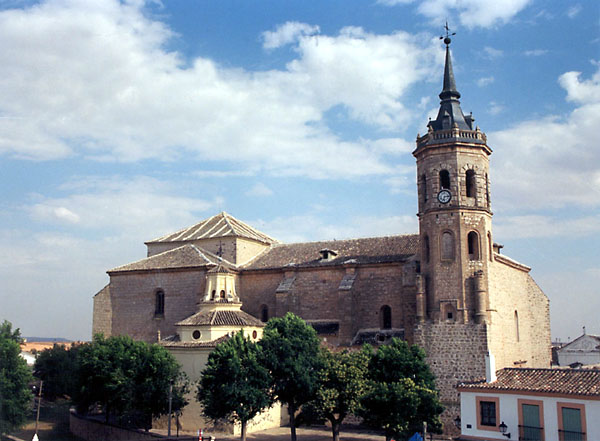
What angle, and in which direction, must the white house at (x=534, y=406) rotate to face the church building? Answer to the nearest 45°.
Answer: approximately 135° to its right

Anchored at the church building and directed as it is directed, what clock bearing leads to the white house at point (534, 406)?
The white house is roughly at 11 o'clock from the church building.

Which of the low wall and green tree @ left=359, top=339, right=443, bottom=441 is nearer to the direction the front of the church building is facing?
the green tree

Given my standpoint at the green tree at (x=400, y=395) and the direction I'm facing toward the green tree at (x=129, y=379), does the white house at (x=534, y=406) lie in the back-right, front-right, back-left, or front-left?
back-left

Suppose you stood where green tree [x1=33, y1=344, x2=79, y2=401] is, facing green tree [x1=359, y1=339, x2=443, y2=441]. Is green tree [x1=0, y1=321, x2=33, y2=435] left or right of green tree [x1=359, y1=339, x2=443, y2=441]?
right

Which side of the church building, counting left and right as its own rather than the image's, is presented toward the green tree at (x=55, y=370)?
back

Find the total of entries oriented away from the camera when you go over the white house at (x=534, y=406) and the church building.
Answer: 0

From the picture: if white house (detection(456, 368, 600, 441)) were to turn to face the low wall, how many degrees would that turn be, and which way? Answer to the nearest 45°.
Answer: approximately 90° to its right

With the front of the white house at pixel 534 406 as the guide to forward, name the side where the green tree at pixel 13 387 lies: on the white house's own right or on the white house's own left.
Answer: on the white house's own right

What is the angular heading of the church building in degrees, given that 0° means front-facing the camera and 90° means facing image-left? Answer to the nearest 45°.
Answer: approximately 315°

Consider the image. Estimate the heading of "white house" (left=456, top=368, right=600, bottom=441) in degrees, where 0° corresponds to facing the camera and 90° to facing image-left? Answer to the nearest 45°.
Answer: approximately 0°
